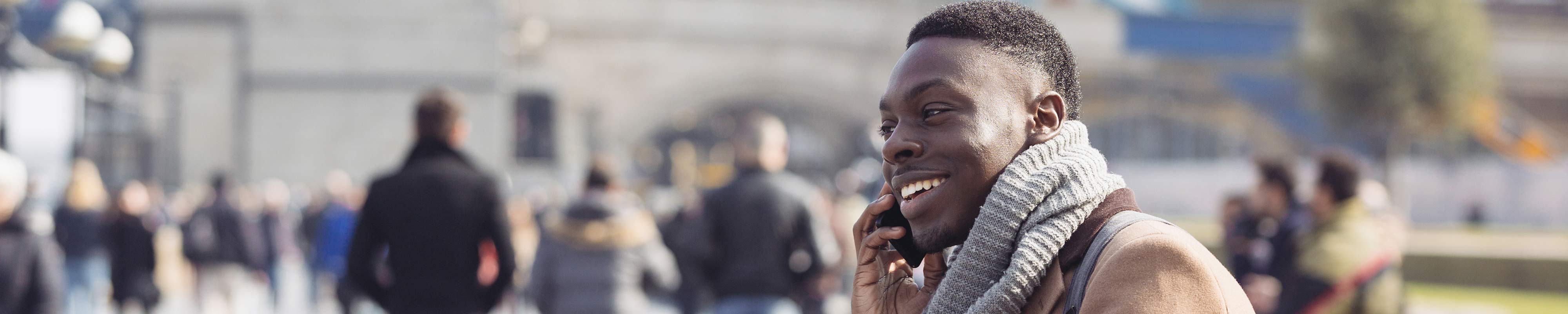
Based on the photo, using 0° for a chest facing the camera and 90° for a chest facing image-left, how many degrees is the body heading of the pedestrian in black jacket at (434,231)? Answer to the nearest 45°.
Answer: approximately 180°

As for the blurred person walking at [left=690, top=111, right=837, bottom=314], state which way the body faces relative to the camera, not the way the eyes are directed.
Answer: away from the camera

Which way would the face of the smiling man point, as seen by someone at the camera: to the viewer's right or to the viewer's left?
to the viewer's left

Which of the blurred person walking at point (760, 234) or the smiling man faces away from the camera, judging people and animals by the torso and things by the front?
the blurred person walking

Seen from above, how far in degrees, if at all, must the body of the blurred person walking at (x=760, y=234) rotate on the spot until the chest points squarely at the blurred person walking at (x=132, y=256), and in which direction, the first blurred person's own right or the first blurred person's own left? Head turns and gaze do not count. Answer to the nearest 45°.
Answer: approximately 45° to the first blurred person's own left

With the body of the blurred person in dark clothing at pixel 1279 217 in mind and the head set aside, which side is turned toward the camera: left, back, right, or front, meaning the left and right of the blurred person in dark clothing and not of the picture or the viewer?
left

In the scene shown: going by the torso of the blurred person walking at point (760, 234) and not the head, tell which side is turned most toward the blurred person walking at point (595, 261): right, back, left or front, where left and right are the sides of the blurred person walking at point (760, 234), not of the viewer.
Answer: left
